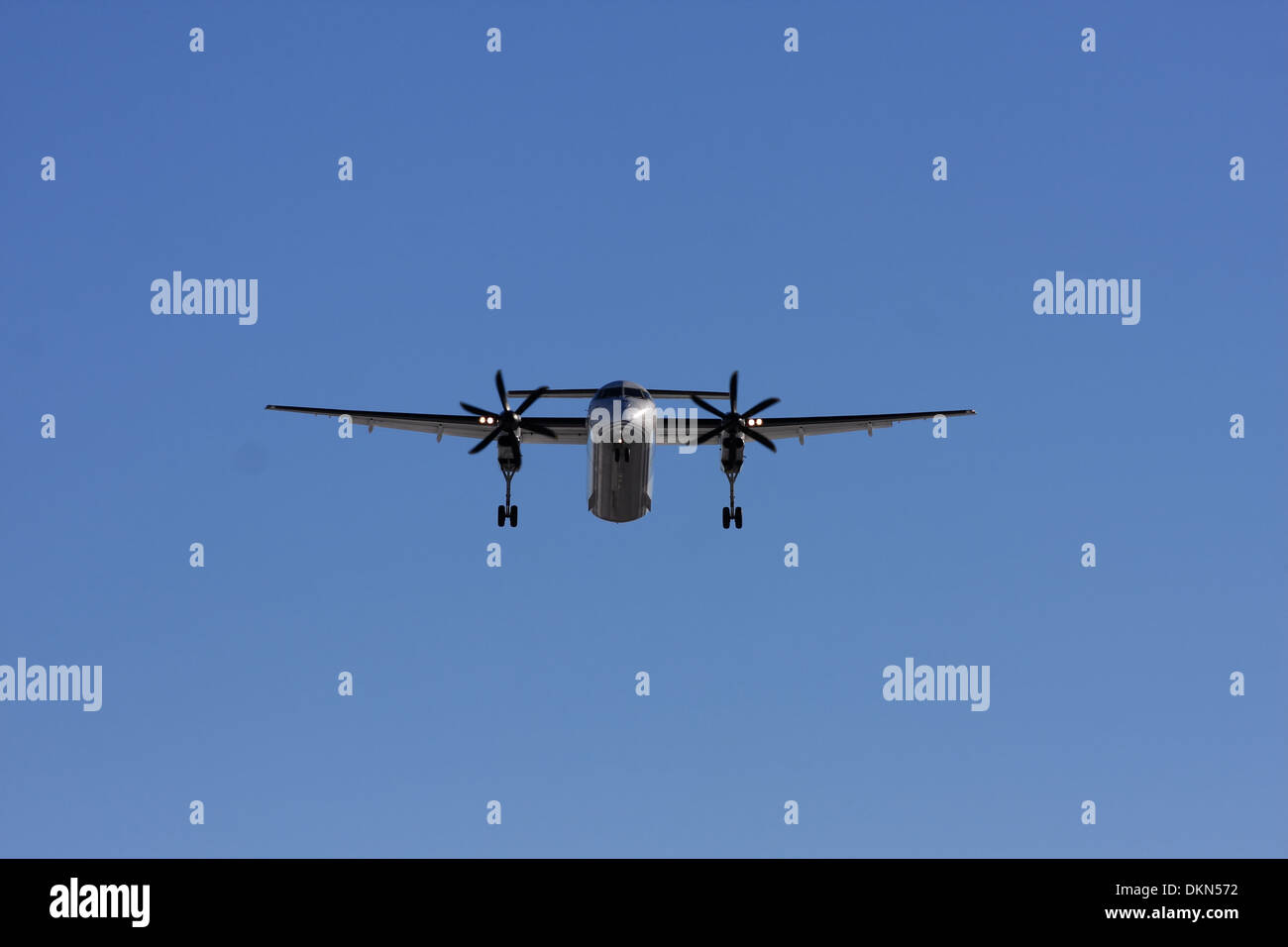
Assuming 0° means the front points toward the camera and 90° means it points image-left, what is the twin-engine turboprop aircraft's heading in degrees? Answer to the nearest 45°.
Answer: approximately 0°
